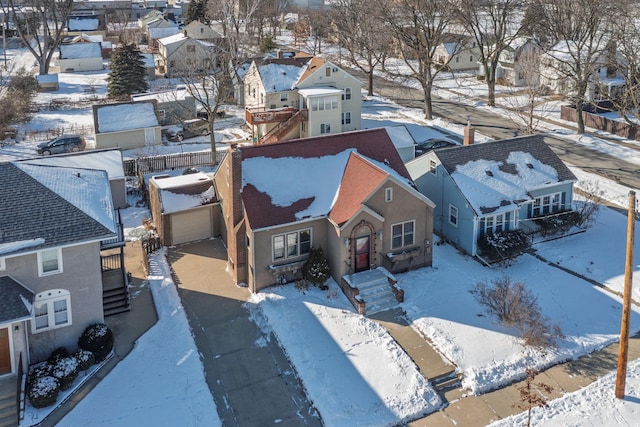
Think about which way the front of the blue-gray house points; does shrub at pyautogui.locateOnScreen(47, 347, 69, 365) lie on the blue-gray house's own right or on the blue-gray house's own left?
on the blue-gray house's own right

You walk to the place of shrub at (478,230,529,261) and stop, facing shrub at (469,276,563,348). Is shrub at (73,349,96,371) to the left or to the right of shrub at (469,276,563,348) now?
right

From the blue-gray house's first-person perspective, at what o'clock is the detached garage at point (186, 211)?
The detached garage is roughly at 4 o'clock from the blue-gray house.

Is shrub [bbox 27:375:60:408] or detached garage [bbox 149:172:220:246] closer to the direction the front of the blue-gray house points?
the shrub

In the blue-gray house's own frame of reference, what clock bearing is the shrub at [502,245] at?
The shrub is roughly at 1 o'clock from the blue-gray house.

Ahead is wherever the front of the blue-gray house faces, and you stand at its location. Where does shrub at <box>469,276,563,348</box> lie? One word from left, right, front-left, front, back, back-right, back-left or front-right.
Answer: front-right

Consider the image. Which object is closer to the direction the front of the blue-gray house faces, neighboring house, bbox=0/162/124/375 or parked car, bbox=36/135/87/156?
the neighboring house

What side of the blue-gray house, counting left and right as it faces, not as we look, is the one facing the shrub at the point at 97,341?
right

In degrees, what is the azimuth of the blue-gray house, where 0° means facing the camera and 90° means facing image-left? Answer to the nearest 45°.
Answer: approximately 315°

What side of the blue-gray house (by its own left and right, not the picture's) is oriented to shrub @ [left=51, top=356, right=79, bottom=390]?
right

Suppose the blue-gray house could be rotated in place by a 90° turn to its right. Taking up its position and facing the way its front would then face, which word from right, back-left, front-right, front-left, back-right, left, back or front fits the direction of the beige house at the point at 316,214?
front

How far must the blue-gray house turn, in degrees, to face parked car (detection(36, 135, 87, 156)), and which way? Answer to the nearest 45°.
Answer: approximately 135° to its right

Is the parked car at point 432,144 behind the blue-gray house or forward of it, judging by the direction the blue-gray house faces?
behind

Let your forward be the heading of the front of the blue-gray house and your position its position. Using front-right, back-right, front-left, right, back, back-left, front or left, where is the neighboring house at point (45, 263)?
right
